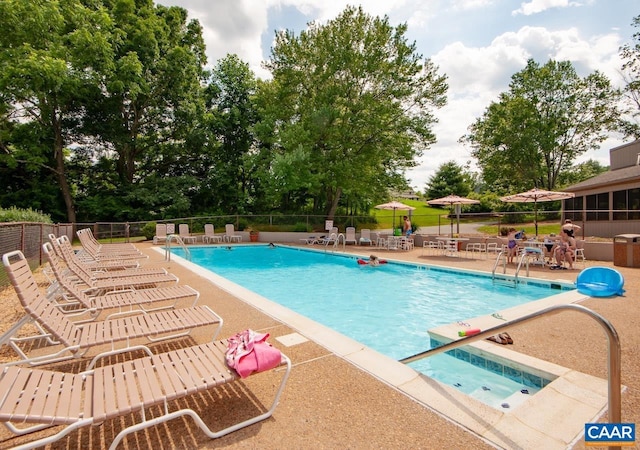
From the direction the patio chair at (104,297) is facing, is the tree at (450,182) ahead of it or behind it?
ahead

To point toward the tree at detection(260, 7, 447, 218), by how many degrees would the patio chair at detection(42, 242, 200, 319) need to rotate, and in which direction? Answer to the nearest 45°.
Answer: approximately 45° to its left

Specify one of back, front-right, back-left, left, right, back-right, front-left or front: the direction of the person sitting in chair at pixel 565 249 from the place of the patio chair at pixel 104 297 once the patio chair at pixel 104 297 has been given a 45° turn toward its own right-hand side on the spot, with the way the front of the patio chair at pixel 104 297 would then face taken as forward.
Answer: front-left

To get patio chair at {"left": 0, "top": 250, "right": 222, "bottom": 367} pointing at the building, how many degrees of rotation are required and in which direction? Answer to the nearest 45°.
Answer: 0° — it already faces it

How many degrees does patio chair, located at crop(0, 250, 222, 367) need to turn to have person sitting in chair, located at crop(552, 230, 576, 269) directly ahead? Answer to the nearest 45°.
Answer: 0° — it already faces them

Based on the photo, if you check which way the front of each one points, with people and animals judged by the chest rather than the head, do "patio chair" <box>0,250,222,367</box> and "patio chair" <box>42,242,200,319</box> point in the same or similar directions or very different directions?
same or similar directions

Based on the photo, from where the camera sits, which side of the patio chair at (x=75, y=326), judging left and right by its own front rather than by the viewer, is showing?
right

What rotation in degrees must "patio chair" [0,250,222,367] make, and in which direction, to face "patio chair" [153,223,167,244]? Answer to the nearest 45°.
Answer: approximately 90° to its left

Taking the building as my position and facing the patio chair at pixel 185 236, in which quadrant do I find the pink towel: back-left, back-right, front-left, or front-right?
front-left

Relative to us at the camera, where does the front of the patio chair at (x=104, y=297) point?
facing to the right of the viewer

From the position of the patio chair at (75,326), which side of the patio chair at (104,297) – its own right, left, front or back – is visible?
right

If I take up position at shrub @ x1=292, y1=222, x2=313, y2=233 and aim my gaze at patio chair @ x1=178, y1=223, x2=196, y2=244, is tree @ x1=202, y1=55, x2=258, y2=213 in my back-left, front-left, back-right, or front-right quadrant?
front-right

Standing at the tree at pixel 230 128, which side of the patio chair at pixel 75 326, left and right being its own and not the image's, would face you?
left

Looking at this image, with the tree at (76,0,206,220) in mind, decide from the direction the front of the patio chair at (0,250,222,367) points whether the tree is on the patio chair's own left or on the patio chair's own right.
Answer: on the patio chair's own left

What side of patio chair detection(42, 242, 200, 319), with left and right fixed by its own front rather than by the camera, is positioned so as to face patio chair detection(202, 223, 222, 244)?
left

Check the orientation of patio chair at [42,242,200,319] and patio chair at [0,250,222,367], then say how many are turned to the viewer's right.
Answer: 2

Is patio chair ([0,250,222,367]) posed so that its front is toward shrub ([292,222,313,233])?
no
